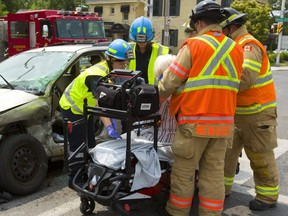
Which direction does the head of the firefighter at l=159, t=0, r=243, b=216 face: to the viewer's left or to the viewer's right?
to the viewer's left

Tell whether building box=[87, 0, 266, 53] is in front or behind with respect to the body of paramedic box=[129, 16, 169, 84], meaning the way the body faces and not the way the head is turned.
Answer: behind

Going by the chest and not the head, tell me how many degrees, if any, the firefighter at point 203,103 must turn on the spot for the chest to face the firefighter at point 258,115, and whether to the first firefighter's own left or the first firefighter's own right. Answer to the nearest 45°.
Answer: approximately 90° to the first firefighter's own right

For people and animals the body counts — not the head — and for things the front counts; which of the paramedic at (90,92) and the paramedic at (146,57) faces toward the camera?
the paramedic at (146,57)

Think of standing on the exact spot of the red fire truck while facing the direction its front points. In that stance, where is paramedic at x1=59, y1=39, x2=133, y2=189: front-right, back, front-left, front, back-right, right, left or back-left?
front-right

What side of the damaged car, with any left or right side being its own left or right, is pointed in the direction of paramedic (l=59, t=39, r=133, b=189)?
left

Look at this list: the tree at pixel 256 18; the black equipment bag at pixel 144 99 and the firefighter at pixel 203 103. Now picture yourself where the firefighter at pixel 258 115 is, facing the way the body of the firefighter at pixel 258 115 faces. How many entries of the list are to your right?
1

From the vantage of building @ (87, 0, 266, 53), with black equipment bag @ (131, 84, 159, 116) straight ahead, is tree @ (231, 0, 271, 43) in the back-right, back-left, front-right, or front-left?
front-left

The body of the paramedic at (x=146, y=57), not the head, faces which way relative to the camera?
toward the camera

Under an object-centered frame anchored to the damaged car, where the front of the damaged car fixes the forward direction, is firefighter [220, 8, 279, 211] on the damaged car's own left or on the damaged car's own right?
on the damaged car's own left

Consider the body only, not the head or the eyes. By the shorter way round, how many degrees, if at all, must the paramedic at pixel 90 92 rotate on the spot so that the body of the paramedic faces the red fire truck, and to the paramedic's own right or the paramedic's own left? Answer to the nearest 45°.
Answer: approximately 90° to the paramedic's own left

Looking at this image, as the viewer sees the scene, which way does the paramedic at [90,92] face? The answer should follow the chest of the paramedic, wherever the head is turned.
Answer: to the viewer's right

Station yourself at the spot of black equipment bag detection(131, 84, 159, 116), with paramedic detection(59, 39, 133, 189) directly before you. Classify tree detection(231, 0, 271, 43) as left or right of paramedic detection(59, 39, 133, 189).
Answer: right

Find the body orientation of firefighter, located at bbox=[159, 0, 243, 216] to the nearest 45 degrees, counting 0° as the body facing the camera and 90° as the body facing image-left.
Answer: approximately 135°

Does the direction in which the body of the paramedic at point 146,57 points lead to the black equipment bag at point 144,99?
yes

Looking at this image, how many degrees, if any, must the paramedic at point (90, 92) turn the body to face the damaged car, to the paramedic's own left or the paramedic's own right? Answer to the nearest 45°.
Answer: approximately 135° to the paramedic's own left

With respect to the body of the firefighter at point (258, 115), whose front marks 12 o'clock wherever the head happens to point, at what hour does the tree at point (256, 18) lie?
The tree is roughly at 3 o'clock from the firefighter.

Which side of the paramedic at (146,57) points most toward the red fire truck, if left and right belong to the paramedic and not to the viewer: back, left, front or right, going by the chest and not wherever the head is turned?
back

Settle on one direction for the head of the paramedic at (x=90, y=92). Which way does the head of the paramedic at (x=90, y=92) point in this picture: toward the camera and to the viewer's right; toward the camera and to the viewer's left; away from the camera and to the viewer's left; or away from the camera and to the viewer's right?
toward the camera and to the viewer's right
